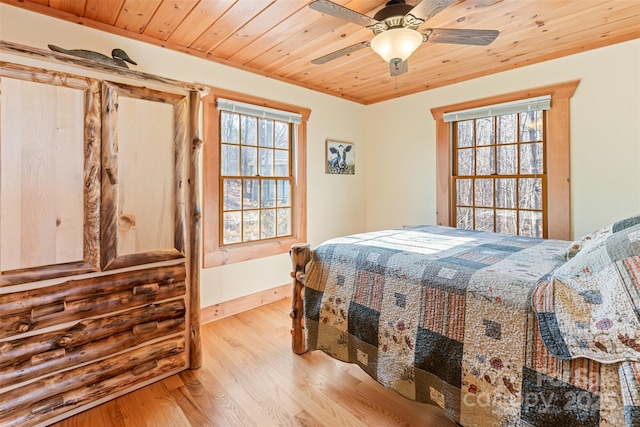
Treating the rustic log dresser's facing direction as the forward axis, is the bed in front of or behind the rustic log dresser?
in front

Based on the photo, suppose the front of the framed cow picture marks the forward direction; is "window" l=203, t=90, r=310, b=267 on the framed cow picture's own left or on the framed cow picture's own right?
on the framed cow picture's own right

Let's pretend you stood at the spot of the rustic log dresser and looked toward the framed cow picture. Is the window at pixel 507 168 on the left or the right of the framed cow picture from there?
right

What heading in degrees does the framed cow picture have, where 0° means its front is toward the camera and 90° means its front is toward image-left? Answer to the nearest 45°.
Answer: approximately 315°

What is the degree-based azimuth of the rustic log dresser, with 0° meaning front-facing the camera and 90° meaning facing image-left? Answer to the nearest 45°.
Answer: approximately 315°

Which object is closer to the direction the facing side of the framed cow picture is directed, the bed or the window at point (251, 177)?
the bed

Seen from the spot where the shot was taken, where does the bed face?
facing away from the viewer and to the left of the viewer

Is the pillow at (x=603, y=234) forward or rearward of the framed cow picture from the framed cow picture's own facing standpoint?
forward

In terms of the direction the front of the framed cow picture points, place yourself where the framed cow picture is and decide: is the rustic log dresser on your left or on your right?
on your right
